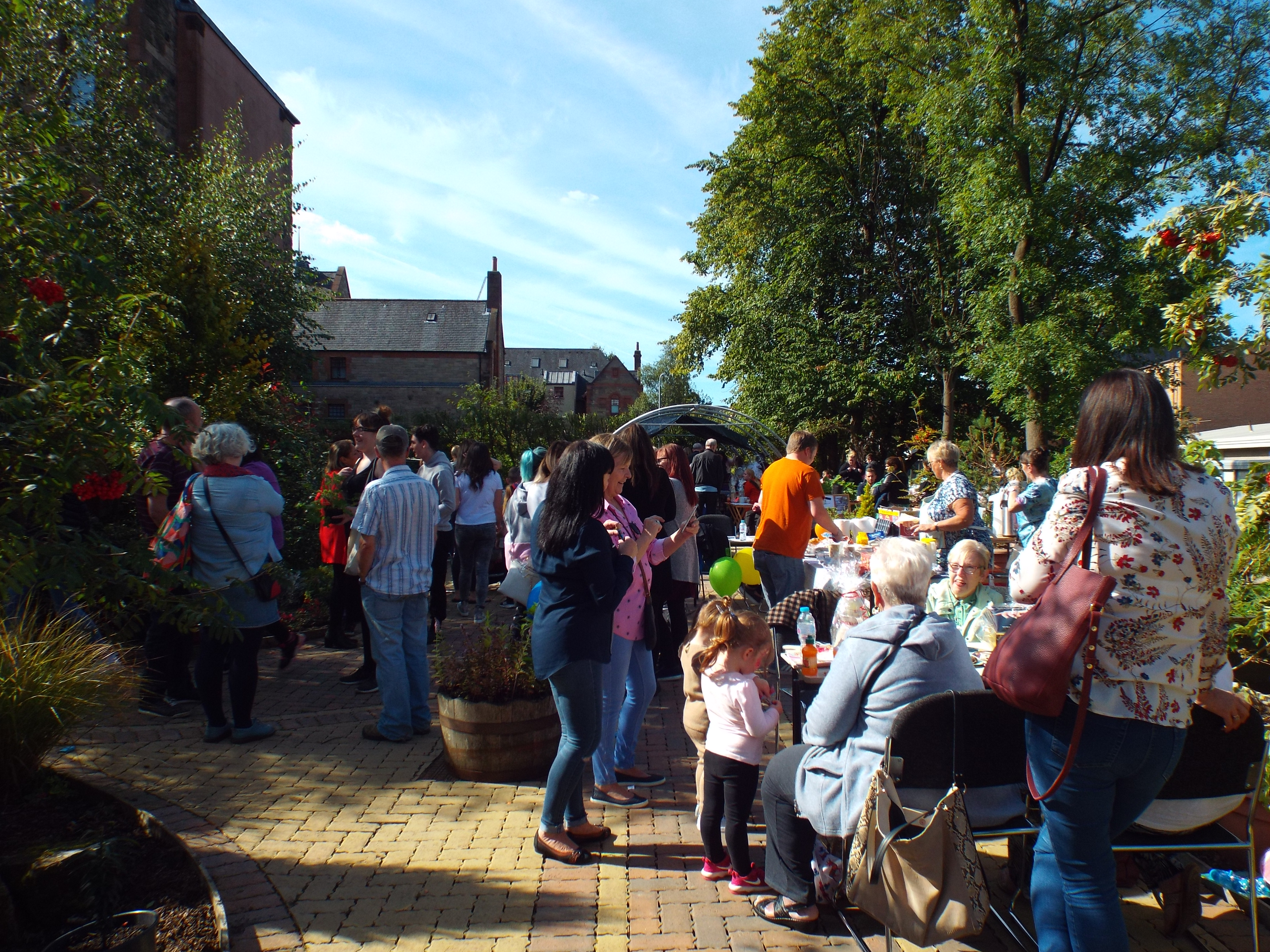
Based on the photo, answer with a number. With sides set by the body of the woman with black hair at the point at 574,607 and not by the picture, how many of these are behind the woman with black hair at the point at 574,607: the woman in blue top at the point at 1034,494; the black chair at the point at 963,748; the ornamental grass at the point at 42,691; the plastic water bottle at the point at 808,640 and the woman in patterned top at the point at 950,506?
1

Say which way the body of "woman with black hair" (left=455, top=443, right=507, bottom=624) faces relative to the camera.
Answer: away from the camera

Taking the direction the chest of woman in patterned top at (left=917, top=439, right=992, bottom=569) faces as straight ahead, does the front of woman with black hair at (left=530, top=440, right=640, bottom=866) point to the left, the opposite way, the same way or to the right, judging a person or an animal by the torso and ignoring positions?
the opposite way

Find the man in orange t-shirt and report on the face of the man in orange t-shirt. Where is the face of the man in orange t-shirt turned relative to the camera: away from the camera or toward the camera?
away from the camera

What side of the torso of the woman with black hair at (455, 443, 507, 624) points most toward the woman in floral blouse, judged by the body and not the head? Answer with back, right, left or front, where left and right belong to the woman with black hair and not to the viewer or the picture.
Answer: back

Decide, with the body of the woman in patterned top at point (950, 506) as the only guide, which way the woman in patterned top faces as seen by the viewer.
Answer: to the viewer's left

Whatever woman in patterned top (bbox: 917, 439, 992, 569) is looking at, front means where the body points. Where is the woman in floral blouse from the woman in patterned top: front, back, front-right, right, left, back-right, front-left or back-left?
left

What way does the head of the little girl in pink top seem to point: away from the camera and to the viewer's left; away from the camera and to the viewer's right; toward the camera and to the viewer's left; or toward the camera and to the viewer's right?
away from the camera and to the viewer's right

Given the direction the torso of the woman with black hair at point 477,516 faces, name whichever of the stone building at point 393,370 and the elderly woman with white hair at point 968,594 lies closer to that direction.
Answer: the stone building

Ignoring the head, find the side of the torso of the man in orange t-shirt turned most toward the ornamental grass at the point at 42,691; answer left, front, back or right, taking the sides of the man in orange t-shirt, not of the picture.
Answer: back
